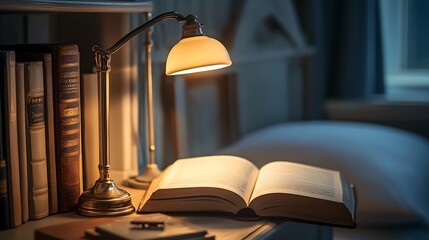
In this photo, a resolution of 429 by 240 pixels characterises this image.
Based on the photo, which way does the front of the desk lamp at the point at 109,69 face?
to the viewer's right

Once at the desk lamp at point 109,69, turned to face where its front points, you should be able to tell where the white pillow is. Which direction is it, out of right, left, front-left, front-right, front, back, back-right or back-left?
front-left
